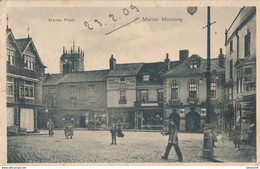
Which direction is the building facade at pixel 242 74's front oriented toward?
to the viewer's left

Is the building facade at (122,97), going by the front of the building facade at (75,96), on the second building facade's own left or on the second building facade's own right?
on the second building facade's own left

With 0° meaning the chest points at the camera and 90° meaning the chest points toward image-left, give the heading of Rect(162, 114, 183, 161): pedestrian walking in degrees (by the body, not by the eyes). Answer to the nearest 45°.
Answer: approximately 90°
